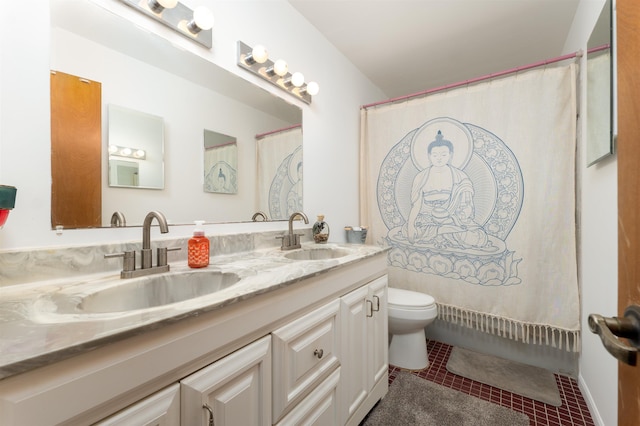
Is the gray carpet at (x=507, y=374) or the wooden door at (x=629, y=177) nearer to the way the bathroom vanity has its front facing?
the wooden door

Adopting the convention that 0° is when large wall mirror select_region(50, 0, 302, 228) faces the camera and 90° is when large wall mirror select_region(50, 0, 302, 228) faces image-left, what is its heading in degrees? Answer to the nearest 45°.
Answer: approximately 315°

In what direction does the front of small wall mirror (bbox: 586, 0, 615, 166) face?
to the viewer's left

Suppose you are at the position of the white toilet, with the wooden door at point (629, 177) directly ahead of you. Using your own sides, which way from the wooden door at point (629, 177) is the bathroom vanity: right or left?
right

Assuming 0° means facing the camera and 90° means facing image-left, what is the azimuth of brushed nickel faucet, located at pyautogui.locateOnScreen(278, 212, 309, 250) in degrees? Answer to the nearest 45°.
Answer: approximately 315°

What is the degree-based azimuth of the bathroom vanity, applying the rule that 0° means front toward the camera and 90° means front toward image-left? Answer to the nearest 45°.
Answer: approximately 315°

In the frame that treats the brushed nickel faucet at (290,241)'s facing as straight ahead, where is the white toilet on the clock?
The white toilet is roughly at 10 o'clock from the brushed nickel faucet.
